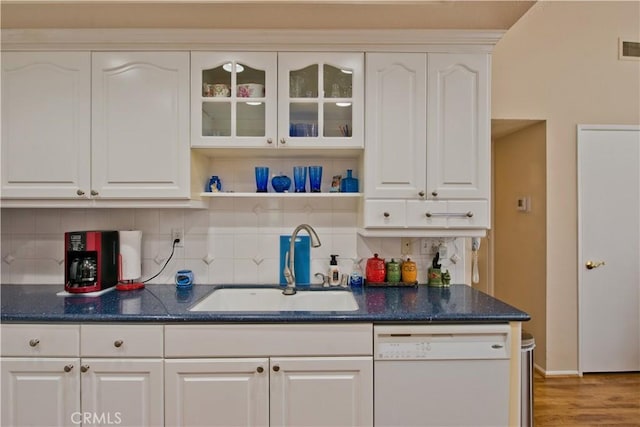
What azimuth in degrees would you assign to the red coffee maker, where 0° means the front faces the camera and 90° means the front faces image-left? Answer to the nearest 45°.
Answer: approximately 45°

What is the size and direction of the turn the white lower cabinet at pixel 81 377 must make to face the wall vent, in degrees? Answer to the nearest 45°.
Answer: approximately 90° to its left

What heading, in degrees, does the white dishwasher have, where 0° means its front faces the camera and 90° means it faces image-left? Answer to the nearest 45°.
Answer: approximately 0°

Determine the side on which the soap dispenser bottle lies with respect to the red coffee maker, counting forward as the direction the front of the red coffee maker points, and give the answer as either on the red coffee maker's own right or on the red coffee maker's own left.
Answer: on the red coffee maker's own left

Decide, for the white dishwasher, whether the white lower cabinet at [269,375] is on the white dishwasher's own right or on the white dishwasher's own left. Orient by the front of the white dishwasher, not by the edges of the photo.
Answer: on the white dishwasher's own right

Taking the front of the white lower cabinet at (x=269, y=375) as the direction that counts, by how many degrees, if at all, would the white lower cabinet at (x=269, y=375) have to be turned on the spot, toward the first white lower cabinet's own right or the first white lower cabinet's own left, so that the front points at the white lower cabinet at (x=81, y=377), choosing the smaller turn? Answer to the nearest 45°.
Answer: approximately 90° to the first white lower cabinet's own right

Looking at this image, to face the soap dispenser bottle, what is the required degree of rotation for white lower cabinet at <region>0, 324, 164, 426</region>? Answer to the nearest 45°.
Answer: approximately 90° to its left

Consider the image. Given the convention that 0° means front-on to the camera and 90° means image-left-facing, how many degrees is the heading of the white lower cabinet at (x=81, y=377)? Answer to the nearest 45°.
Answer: approximately 0°

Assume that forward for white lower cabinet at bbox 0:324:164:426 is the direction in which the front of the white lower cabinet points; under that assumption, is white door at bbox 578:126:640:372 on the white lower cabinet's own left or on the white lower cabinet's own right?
on the white lower cabinet's own left

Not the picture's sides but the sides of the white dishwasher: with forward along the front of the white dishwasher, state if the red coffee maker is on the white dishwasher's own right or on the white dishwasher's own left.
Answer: on the white dishwasher's own right

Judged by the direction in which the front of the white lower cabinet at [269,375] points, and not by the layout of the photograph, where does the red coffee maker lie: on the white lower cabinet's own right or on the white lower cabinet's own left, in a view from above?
on the white lower cabinet's own right

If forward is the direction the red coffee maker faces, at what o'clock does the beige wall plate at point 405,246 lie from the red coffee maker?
The beige wall plate is roughly at 8 o'clock from the red coffee maker.
